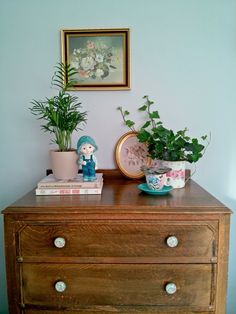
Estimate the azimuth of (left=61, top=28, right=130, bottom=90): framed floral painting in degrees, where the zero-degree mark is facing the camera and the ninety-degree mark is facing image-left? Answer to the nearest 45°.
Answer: approximately 0°

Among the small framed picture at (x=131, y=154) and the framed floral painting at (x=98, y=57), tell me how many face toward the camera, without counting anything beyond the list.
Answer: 2

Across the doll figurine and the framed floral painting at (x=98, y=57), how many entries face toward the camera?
2

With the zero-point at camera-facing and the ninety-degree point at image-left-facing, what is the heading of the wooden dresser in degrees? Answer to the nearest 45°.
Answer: approximately 0°
